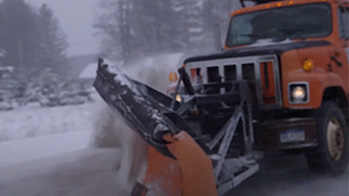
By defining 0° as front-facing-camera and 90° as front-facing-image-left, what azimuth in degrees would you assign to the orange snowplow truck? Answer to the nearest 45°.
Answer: approximately 45°

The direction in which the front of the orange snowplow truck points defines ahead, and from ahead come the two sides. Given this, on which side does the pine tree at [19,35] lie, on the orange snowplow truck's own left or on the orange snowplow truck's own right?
on the orange snowplow truck's own right

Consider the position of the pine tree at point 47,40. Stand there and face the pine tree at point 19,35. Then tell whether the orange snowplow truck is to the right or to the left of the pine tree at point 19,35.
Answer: left

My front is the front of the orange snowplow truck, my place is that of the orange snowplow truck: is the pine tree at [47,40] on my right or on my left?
on my right
